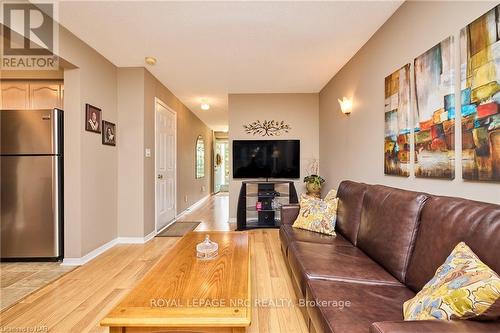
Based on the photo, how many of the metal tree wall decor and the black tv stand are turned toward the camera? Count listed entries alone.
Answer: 2

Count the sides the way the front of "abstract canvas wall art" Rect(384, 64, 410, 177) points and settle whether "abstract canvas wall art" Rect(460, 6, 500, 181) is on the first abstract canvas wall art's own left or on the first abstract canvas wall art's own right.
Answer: on the first abstract canvas wall art's own left

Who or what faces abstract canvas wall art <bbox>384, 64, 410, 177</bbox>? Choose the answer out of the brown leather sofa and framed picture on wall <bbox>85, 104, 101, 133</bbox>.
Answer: the framed picture on wall

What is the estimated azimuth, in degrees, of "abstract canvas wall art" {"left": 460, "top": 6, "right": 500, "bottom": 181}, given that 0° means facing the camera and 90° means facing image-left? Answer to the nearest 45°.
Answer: approximately 45°

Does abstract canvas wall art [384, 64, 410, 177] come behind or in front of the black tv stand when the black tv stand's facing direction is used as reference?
in front

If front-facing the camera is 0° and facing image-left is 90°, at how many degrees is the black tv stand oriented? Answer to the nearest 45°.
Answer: approximately 0°

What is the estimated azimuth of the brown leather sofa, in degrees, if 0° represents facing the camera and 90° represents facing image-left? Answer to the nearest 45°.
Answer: approximately 45°

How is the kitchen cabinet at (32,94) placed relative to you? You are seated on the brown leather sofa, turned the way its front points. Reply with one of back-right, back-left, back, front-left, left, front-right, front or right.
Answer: front-right

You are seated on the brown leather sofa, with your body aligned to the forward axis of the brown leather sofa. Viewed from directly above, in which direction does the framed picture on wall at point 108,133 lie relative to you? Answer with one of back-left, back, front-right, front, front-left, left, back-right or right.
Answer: front-right

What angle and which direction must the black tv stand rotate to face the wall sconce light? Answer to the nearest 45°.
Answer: approximately 45° to its left

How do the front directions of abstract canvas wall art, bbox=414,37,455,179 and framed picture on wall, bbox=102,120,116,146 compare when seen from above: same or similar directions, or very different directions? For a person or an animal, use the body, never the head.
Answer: very different directions

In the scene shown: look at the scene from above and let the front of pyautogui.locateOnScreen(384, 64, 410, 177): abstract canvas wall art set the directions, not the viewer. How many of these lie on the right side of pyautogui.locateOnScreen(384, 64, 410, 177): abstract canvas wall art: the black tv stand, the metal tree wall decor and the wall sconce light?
3

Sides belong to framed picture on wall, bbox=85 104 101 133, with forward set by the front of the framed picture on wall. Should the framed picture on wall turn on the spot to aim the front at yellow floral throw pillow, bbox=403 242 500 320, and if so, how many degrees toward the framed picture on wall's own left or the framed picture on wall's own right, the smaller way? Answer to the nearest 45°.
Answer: approximately 45° to the framed picture on wall's own right

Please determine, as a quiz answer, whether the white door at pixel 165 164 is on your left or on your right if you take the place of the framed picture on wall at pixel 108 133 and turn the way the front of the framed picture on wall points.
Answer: on your left

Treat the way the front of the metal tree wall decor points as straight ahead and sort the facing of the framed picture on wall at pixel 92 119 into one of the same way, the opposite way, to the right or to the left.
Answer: to the left

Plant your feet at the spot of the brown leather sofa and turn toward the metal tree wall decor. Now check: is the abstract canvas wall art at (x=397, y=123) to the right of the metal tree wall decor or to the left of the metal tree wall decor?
right

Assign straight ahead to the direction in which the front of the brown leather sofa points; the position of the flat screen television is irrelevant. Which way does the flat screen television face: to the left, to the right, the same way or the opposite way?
to the left

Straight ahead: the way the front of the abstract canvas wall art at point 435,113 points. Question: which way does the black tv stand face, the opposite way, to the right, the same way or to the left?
to the left

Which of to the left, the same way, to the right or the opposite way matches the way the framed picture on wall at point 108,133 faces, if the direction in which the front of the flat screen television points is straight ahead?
to the left
